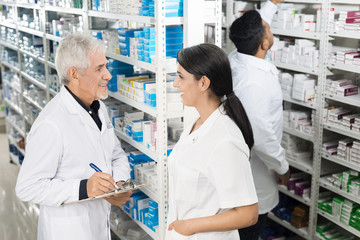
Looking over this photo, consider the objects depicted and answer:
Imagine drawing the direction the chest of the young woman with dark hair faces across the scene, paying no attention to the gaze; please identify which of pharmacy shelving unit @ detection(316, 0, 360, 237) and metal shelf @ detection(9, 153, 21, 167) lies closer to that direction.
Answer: the metal shelf

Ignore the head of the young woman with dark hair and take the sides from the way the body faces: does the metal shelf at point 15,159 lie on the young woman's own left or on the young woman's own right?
on the young woman's own right

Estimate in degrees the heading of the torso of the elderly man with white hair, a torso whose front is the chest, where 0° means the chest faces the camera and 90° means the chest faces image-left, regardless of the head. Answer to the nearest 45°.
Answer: approximately 315°

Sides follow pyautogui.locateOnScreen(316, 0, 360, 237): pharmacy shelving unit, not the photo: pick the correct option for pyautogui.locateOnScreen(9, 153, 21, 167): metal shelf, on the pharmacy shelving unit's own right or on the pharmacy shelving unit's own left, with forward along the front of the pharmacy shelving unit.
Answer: on the pharmacy shelving unit's own right

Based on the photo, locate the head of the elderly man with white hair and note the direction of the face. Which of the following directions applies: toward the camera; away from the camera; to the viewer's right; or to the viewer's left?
to the viewer's right

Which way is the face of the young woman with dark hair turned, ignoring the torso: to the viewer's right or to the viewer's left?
to the viewer's left

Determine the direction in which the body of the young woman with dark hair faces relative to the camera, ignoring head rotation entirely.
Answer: to the viewer's left

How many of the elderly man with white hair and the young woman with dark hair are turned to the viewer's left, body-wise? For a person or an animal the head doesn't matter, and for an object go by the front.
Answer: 1

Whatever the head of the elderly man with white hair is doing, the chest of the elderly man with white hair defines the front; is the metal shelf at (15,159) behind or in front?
behind

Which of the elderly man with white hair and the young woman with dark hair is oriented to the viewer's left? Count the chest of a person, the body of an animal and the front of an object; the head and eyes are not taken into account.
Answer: the young woman with dark hair
